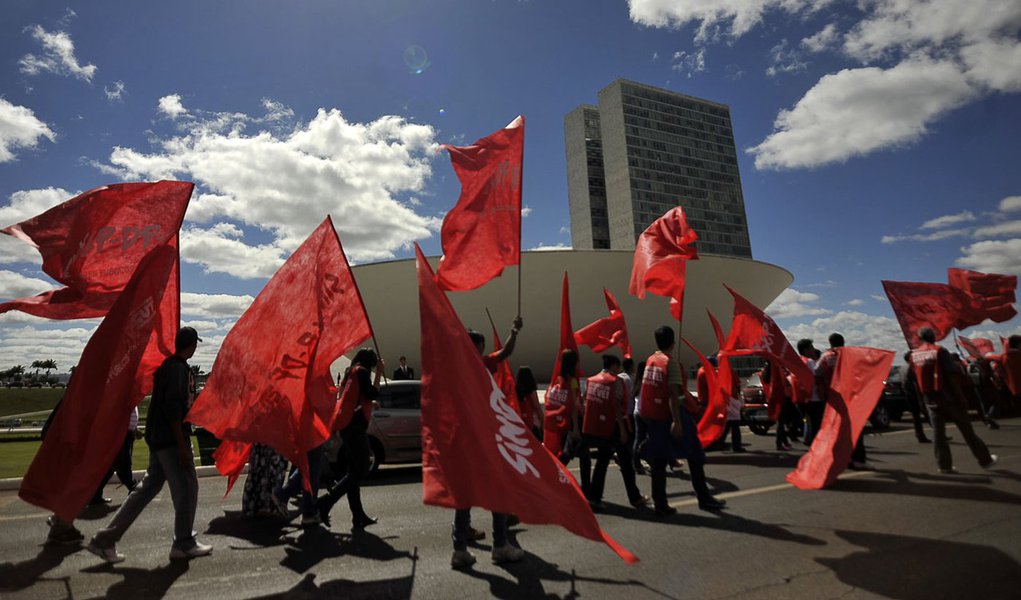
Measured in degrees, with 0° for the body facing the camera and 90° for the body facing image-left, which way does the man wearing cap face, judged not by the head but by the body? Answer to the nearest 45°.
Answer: approximately 270°

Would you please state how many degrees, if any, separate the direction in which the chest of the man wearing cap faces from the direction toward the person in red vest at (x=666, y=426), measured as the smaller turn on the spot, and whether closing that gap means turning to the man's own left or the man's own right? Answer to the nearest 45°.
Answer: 0° — they already face them

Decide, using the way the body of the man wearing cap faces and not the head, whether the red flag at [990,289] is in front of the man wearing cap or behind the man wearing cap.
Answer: in front

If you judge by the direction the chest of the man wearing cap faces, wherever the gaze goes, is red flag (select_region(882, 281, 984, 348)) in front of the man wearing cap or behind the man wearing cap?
in front

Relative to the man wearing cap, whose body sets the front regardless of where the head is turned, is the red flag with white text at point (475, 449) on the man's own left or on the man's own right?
on the man's own right

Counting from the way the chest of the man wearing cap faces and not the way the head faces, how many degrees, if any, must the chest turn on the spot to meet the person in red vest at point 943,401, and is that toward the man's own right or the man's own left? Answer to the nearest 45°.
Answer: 0° — they already face them

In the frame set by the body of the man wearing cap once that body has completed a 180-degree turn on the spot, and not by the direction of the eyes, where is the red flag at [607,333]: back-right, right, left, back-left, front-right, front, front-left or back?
back

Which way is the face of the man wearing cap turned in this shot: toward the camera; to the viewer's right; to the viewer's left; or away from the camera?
to the viewer's right
